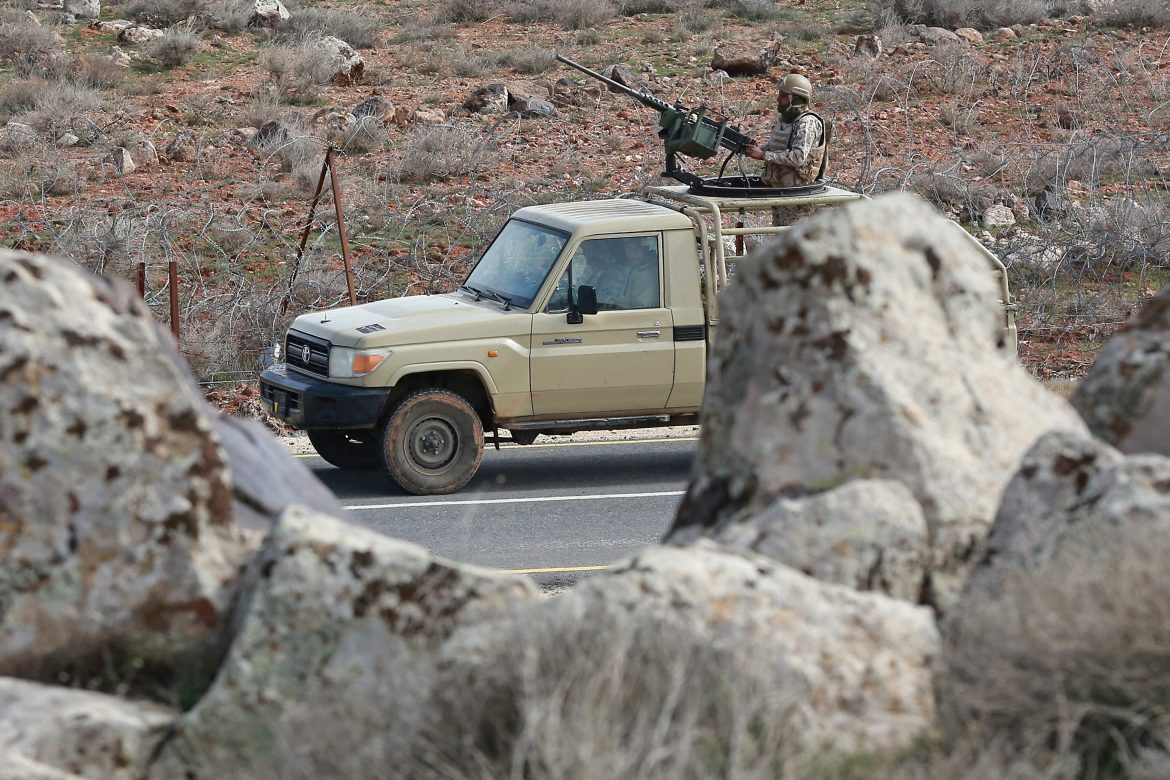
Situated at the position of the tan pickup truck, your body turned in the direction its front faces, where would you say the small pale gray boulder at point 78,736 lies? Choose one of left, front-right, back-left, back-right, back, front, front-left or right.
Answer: front-left

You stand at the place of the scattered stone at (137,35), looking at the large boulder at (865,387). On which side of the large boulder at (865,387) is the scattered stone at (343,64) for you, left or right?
left

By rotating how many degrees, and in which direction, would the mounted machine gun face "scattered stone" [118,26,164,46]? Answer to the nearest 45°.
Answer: approximately 45° to its right

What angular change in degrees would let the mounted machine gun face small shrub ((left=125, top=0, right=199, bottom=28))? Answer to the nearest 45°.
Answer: approximately 45° to its right

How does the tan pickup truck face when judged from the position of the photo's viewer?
facing the viewer and to the left of the viewer

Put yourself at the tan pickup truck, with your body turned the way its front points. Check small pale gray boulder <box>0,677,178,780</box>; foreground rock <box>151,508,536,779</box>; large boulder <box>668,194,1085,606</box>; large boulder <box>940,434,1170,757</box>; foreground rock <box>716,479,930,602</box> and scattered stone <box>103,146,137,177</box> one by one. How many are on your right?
1

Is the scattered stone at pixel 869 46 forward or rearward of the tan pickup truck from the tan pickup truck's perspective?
rearward

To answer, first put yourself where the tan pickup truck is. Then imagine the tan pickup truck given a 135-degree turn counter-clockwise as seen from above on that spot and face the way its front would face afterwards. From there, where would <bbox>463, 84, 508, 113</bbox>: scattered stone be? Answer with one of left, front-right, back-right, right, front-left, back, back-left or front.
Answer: left

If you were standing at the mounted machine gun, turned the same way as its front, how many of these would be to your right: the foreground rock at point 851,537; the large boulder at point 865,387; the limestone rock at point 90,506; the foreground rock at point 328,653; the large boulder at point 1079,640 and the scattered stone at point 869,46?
1

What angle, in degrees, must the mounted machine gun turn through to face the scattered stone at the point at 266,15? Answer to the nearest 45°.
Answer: approximately 45° to its right

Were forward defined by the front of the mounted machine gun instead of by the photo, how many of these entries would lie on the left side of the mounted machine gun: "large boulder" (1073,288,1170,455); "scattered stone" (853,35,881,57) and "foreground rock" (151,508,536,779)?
2

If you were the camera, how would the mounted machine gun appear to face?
facing to the left of the viewer

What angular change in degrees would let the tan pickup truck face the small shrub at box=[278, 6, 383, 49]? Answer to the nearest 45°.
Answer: approximately 135° to its right

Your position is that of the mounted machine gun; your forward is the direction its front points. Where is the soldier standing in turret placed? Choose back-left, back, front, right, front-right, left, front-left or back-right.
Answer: back

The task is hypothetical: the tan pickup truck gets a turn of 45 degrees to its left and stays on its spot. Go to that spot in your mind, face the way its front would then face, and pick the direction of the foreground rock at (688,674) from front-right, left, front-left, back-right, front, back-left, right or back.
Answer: front
